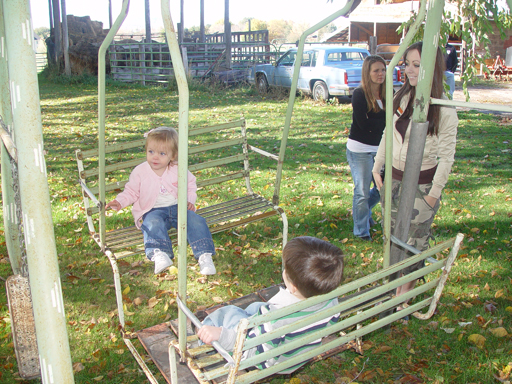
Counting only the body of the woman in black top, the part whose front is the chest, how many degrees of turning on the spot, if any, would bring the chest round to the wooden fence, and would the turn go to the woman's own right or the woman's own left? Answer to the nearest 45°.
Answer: approximately 180°

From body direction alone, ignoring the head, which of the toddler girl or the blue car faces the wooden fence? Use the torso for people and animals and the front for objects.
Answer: the blue car

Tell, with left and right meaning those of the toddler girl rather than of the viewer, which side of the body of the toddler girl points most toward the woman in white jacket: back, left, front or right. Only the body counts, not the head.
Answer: left

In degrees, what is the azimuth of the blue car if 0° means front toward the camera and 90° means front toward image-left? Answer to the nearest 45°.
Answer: approximately 135°

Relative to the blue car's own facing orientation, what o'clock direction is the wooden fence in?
The wooden fence is roughly at 12 o'clock from the blue car.

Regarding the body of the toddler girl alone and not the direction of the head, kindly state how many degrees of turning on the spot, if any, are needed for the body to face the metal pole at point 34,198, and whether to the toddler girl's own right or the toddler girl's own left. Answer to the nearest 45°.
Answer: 0° — they already face it

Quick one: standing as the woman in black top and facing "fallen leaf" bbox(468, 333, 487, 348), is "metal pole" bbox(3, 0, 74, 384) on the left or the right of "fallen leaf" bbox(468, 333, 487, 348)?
right
